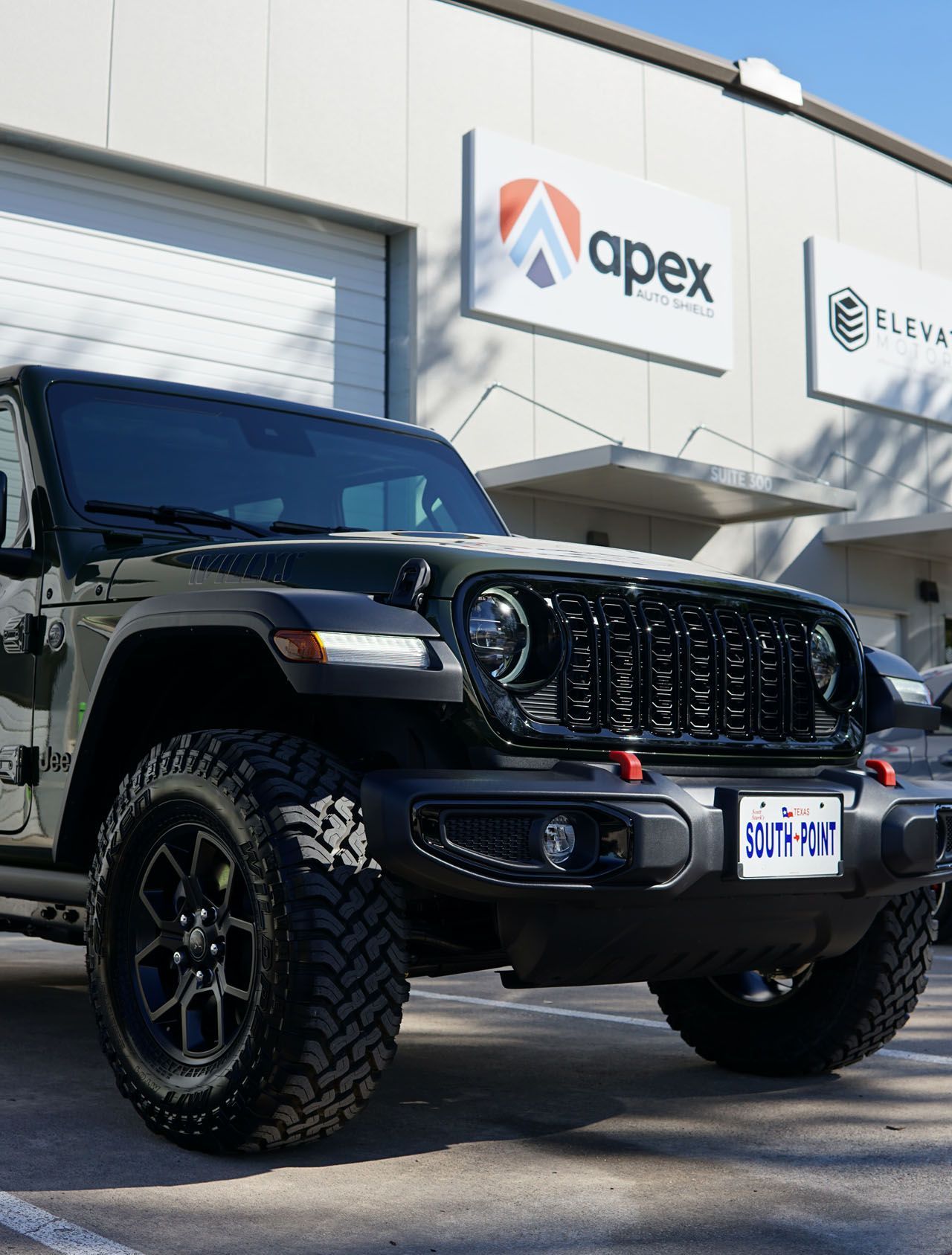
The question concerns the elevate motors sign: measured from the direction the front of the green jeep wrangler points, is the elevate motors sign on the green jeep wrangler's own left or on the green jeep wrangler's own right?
on the green jeep wrangler's own left

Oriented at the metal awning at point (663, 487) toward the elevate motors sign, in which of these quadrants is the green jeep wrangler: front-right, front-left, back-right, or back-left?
back-right

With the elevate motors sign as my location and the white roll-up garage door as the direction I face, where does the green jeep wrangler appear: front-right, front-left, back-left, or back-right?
front-left

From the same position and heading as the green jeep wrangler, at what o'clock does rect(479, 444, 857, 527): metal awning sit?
The metal awning is roughly at 8 o'clock from the green jeep wrangler.

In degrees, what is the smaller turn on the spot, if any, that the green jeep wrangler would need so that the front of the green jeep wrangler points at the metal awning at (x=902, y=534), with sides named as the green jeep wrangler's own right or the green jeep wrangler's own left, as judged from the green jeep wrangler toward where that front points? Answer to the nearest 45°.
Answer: approximately 135° to the green jeep wrangler's own left

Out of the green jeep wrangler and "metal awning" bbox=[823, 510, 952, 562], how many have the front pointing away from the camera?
0

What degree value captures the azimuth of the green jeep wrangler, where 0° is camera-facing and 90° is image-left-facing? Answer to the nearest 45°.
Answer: approximately 315°

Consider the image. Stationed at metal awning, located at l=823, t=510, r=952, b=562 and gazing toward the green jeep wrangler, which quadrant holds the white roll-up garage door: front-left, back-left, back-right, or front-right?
front-right
